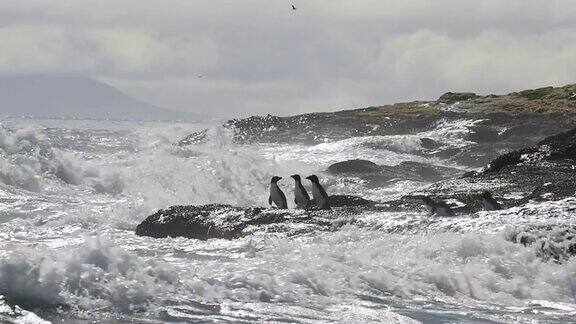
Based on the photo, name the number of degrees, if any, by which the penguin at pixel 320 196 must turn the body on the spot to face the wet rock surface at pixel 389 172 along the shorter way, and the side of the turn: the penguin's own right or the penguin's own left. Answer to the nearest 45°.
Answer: approximately 90° to the penguin's own right
